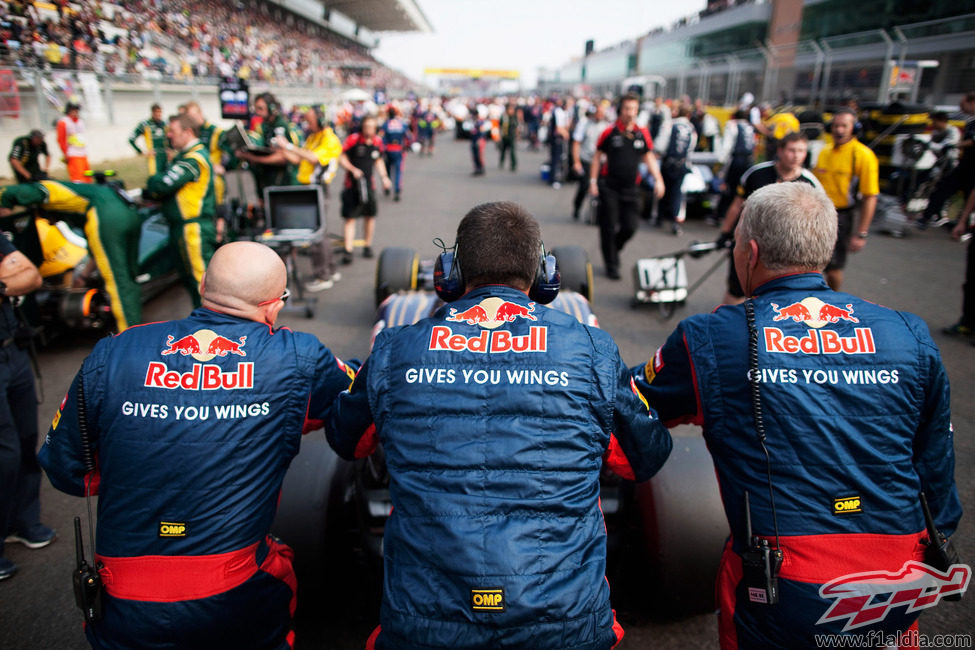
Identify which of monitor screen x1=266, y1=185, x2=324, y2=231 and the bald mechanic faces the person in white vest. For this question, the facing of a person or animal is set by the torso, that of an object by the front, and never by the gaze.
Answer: the bald mechanic

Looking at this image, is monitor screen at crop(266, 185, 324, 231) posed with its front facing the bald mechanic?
yes

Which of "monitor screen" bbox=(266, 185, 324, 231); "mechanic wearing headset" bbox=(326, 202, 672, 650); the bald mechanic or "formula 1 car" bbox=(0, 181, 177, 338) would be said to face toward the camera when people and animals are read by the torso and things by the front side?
the monitor screen

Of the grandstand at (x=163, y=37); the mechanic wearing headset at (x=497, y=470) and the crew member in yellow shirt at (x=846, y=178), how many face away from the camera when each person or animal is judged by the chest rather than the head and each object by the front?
1

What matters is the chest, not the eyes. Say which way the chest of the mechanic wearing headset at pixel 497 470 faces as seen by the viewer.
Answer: away from the camera

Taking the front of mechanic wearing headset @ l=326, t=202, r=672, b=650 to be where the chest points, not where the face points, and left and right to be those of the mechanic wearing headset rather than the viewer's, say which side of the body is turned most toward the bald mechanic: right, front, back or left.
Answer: left

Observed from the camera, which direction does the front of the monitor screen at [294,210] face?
facing the viewer

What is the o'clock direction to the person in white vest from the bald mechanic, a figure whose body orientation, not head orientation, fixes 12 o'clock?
The person in white vest is roughly at 12 o'clock from the bald mechanic.

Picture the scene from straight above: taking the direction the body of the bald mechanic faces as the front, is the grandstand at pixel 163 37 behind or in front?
in front

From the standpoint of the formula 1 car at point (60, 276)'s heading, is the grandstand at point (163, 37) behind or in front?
in front

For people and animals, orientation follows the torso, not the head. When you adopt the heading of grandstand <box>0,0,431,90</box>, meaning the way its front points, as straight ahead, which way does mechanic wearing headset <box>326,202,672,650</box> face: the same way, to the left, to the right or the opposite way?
to the left

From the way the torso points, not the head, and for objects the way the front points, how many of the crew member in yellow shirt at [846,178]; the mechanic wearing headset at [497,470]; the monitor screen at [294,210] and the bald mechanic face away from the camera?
2

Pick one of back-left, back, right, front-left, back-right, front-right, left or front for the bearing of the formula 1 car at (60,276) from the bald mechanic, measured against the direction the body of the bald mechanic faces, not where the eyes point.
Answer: front

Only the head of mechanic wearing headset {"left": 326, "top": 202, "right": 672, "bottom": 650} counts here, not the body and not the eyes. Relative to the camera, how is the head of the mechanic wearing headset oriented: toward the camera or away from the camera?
away from the camera

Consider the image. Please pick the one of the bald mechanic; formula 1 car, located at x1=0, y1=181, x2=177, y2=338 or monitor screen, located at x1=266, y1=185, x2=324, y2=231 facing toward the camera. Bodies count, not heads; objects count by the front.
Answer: the monitor screen

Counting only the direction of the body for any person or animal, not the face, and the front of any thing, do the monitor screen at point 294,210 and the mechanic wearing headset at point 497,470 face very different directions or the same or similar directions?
very different directions

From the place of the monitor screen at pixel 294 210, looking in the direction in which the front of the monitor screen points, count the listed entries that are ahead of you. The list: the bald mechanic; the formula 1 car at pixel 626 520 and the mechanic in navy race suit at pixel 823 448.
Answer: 3

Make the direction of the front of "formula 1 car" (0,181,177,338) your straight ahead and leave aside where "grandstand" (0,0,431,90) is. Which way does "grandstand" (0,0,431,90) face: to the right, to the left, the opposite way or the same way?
to the right

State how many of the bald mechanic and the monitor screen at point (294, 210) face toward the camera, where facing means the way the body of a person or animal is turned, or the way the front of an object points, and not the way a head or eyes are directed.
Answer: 1
